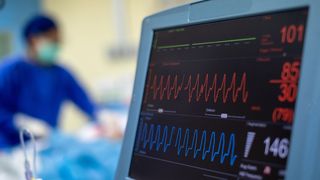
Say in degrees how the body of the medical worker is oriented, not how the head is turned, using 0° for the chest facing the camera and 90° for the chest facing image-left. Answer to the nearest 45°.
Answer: approximately 315°

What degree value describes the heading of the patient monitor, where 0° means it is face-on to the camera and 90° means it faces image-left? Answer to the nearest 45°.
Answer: approximately 45°
